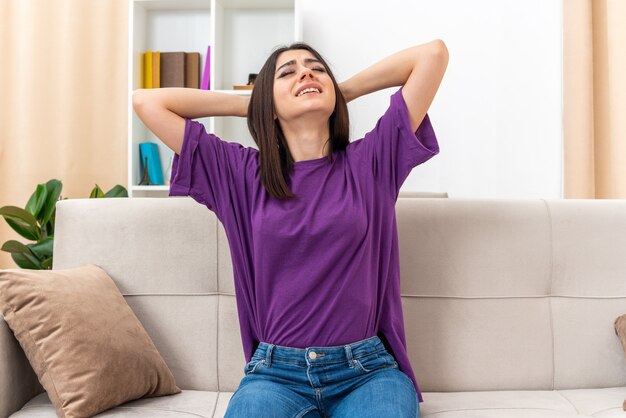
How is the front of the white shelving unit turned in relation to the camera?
facing the viewer

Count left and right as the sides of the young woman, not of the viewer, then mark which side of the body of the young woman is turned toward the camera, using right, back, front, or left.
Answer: front

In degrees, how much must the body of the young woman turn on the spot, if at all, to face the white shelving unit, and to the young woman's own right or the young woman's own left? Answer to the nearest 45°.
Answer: approximately 180°

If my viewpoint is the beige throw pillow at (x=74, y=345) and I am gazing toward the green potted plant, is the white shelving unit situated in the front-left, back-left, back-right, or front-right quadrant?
front-right

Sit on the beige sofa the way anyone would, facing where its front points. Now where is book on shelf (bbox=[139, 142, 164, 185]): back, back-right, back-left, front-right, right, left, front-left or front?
back-right

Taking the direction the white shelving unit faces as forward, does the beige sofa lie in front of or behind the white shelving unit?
in front

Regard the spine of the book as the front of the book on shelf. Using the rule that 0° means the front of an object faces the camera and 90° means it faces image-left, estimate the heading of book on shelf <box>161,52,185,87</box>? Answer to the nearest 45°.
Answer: approximately 0°

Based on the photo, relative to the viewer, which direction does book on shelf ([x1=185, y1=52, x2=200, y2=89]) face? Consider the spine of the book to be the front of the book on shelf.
toward the camera

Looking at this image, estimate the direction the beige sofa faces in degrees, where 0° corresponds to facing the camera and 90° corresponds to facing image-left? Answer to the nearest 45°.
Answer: approximately 0°

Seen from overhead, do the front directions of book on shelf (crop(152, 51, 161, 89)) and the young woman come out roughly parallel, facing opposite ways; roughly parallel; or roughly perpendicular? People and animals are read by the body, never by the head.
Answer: roughly parallel

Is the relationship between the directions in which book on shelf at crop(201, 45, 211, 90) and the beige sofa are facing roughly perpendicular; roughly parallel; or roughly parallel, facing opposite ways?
roughly parallel

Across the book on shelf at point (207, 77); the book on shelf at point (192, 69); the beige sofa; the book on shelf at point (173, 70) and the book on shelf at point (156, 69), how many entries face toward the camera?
5

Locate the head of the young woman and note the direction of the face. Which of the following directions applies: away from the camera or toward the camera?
toward the camera

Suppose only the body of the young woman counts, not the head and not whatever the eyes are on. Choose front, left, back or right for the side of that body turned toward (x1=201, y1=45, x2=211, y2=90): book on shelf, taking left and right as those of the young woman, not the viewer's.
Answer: back

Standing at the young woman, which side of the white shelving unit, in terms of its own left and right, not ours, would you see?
front
